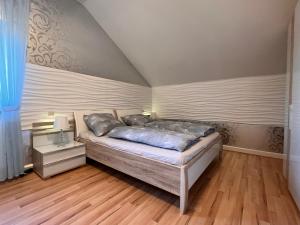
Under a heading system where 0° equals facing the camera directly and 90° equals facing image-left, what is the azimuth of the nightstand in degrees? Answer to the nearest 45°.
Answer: approximately 315°

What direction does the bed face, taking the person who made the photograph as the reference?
facing the viewer and to the right of the viewer

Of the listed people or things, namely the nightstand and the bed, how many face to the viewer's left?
0

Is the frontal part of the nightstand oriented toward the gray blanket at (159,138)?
no

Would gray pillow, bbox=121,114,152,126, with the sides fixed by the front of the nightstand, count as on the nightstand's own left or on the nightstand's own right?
on the nightstand's own left
